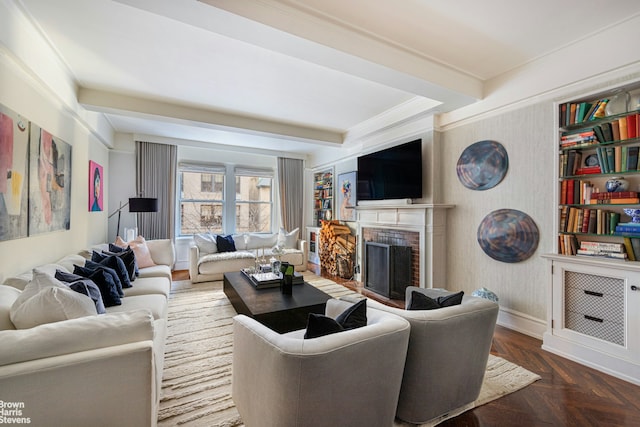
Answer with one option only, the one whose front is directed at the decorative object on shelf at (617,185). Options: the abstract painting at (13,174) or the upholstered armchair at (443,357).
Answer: the abstract painting

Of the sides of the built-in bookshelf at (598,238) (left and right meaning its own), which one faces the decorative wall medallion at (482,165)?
right

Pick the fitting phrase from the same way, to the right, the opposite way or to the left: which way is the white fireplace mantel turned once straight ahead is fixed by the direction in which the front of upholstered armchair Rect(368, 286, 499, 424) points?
to the left

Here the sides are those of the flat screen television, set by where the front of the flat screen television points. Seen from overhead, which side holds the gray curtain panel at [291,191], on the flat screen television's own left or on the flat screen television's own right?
on the flat screen television's own right

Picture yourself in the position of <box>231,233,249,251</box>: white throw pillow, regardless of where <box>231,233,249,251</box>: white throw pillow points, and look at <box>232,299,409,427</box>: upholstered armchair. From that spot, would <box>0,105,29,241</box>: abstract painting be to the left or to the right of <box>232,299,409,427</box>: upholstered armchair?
right

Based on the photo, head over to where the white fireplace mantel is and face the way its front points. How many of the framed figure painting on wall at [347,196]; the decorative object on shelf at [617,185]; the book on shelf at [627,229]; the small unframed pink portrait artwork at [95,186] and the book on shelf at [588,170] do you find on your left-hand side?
3

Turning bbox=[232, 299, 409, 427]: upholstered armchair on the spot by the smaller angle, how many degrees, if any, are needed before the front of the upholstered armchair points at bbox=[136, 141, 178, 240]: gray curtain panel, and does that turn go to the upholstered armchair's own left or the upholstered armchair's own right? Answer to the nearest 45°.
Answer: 0° — it already faces it

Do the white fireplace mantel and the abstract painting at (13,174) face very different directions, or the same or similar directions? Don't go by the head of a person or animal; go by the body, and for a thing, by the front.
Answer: very different directions

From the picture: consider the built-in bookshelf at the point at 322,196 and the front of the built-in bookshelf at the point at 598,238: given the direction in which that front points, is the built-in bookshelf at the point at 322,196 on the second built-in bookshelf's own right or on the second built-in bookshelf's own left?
on the second built-in bookshelf's own right

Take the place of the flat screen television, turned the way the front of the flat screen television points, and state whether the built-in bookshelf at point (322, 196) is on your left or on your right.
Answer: on your right

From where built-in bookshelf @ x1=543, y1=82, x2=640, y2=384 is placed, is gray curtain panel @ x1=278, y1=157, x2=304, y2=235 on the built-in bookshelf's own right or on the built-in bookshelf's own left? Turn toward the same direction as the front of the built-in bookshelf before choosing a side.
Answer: on the built-in bookshelf's own right

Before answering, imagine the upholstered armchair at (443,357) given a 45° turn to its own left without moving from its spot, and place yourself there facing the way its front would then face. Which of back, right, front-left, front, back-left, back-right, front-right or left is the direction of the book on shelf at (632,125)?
back-right
